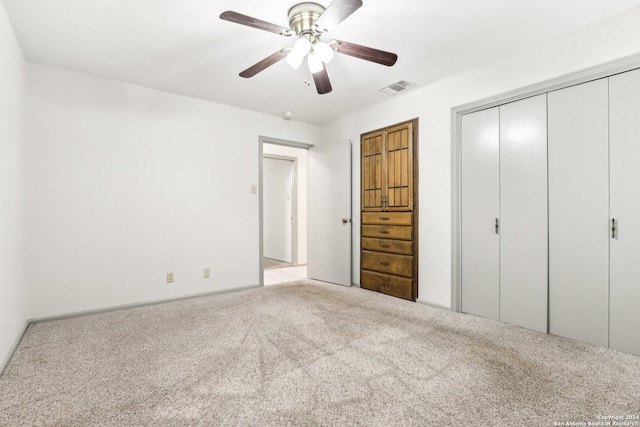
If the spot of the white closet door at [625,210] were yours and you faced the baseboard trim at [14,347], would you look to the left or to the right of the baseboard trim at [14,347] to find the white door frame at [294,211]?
right

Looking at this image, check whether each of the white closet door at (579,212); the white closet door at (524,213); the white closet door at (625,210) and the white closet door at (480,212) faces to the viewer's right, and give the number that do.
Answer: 0

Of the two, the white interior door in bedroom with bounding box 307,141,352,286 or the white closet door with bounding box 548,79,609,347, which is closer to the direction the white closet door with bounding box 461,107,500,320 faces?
the white interior door in bedroom

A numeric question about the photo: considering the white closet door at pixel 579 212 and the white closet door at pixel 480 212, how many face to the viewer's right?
0

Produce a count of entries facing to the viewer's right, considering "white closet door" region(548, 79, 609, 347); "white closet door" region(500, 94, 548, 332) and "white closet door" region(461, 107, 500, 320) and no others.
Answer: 0

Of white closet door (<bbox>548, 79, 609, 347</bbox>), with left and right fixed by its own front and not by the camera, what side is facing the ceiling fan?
front

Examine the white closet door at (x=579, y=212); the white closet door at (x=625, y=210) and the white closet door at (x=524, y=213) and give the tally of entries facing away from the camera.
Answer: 0

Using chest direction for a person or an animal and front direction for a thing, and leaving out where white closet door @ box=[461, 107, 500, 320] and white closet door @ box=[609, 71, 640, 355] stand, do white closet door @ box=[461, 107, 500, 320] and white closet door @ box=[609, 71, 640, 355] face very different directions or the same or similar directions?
same or similar directions

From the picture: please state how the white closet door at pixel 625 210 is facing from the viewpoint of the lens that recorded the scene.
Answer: facing the viewer and to the left of the viewer

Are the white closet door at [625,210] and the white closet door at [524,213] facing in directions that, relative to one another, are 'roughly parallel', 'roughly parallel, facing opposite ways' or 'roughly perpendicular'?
roughly parallel

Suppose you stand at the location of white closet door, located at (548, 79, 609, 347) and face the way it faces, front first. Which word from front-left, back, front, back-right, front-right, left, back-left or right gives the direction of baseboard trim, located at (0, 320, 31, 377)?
front

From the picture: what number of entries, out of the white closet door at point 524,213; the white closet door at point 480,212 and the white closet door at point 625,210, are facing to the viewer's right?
0

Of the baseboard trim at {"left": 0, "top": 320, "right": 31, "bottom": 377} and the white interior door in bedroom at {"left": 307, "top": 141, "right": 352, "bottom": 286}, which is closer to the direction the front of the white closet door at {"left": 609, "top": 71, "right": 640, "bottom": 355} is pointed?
the baseboard trim

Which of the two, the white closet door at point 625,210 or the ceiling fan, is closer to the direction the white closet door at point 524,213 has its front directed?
the ceiling fan

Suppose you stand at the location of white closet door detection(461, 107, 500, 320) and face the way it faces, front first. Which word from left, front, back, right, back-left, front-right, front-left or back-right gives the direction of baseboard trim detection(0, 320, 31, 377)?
front
